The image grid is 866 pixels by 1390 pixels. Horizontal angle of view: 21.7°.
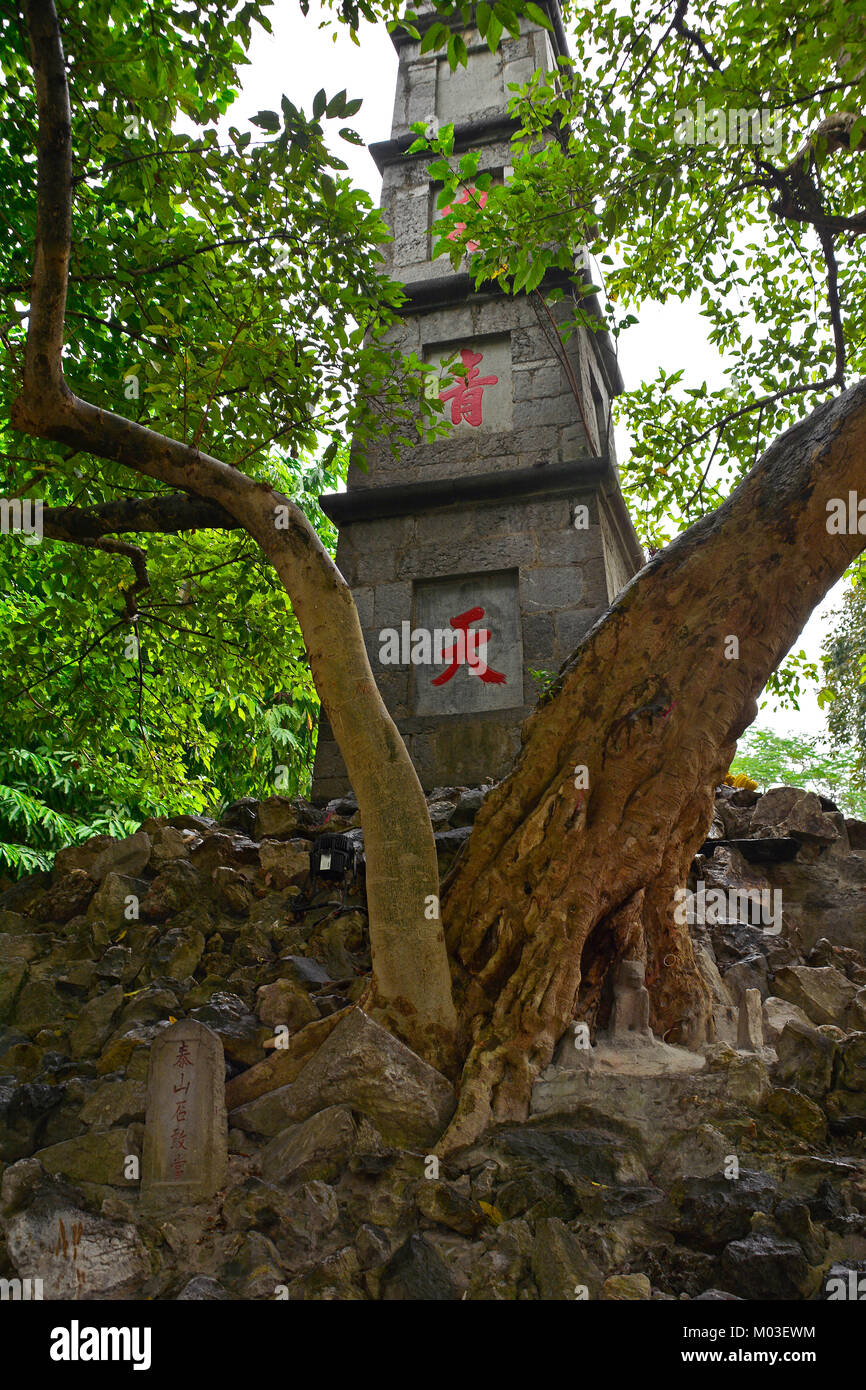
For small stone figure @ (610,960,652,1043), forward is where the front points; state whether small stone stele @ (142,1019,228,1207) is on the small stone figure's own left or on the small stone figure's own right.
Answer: on the small stone figure's own right

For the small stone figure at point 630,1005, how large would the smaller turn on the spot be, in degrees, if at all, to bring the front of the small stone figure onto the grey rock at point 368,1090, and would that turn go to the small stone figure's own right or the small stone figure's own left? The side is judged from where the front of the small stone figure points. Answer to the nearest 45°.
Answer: approximately 45° to the small stone figure's own right

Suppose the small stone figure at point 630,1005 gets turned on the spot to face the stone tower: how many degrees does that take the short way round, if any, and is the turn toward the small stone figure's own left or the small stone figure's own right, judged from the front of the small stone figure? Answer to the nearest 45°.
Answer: approximately 180°

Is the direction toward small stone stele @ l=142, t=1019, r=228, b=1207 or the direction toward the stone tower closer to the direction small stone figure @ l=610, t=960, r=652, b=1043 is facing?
the small stone stele

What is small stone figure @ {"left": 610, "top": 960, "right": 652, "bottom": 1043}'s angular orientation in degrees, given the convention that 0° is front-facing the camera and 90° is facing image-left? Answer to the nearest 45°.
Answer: approximately 0°
